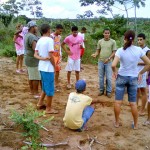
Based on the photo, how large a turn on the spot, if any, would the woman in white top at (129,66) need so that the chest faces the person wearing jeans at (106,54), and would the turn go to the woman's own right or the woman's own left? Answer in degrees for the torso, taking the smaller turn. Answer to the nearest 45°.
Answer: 0° — they already face them

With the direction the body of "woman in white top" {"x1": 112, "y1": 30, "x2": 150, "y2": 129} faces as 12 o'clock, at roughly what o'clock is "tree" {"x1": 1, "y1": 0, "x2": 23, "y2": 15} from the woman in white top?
The tree is roughly at 11 o'clock from the woman in white top.

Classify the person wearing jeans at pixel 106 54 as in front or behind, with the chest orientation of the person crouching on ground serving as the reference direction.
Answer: in front

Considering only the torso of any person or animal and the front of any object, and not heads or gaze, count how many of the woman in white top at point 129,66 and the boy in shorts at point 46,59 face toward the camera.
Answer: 0

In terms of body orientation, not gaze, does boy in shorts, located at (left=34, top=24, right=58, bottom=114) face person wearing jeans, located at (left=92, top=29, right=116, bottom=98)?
yes

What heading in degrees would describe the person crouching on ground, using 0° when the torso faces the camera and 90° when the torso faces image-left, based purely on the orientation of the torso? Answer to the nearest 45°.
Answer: approximately 225°

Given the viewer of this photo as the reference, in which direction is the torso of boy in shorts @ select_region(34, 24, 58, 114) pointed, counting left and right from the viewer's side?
facing away from the viewer and to the right of the viewer

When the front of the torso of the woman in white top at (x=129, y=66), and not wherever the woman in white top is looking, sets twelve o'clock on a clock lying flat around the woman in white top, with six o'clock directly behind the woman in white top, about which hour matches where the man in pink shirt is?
The man in pink shirt is roughly at 11 o'clock from the woman in white top.

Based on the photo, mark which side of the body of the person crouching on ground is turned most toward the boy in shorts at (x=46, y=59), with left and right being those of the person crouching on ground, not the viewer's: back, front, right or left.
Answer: left

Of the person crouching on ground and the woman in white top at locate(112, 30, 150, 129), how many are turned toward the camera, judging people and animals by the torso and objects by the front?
0
